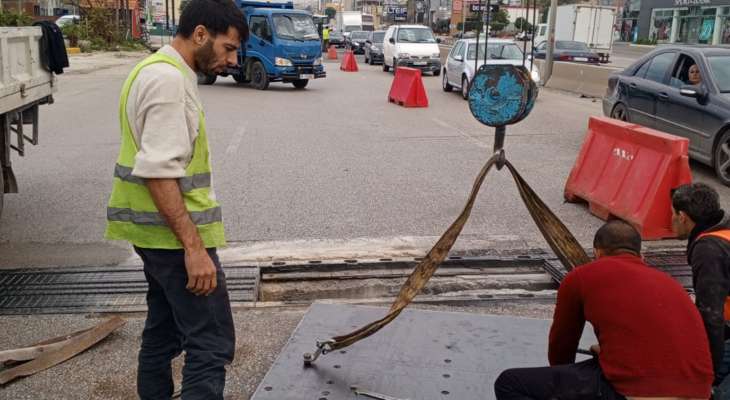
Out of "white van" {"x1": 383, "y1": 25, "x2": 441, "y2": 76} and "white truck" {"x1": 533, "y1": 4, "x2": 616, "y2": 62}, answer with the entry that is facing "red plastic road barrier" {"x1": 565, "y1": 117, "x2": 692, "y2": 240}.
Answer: the white van

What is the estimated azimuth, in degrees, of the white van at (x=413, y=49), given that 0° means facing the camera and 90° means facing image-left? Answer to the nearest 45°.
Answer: approximately 0°

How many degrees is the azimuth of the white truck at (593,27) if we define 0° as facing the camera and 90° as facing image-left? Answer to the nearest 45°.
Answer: approximately 135°

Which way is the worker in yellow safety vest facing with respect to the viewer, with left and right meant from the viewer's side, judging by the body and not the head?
facing to the right of the viewer

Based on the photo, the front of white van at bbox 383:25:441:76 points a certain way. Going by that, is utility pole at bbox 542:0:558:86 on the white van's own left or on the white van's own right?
on the white van's own left

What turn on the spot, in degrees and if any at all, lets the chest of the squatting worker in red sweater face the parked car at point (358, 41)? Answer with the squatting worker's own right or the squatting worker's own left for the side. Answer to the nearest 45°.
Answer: approximately 45° to the squatting worker's own right

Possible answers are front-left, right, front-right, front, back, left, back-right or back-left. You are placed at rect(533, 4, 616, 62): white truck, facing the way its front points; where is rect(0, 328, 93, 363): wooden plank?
back-left

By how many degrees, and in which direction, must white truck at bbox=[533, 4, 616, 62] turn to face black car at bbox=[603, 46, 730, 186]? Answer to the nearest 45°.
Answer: approximately 135° to its left

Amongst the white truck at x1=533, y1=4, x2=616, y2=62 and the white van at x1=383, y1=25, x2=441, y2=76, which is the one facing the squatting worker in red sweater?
the white van

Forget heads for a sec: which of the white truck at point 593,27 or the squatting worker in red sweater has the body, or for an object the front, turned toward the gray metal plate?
the squatting worker in red sweater

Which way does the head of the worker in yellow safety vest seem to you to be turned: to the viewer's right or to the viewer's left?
to the viewer's right
